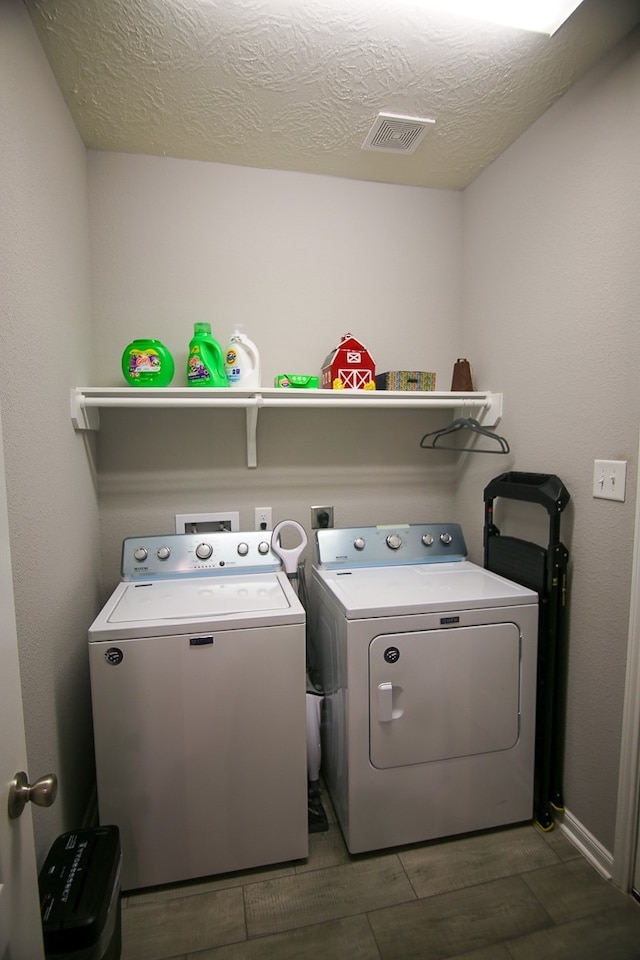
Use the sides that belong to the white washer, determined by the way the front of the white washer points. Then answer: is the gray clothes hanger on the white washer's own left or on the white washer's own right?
on the white washer's own left

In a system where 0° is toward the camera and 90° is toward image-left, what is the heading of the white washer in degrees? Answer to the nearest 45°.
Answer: approximately 0°

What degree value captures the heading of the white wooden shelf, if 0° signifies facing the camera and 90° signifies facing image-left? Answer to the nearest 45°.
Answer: approximately 0°

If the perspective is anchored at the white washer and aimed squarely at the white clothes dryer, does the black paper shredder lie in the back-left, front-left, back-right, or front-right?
back-right

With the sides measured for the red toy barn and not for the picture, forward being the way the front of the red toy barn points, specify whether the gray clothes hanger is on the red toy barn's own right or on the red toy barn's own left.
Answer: on the red toy barn's own left
